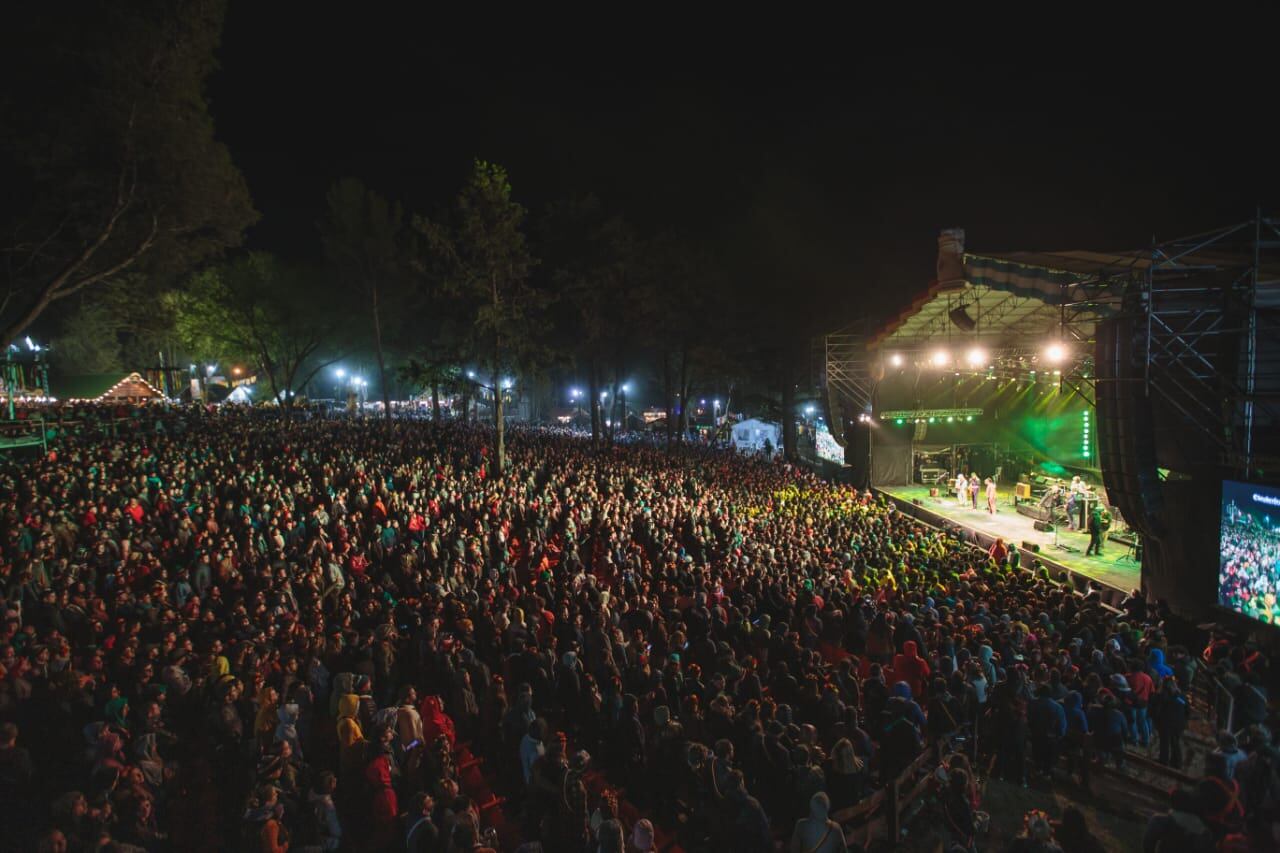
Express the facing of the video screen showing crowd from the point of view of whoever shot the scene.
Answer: facing the viewer and to the left of the viewer

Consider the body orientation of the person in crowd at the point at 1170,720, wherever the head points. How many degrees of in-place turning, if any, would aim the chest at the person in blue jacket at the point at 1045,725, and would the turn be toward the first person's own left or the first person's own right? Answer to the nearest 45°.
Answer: approximately 135° to the first person's own left

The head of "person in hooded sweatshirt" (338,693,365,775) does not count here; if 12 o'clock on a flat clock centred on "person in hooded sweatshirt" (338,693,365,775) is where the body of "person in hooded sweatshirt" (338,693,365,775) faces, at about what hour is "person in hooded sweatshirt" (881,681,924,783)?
"person in hooded sweatshirt" (881,681,924,783) is roughly at 2 o'clock from "person in hooded sweatshirt" (338,693,365,775).

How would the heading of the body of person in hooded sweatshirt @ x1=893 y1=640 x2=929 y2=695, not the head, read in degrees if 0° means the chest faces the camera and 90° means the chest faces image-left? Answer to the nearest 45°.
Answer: approximately 225°

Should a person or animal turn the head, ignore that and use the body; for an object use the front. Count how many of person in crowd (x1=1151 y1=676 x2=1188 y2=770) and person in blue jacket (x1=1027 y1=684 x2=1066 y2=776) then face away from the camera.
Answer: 2

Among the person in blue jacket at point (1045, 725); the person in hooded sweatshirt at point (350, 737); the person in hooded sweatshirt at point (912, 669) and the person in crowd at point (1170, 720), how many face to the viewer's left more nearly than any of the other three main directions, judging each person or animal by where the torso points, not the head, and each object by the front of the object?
0

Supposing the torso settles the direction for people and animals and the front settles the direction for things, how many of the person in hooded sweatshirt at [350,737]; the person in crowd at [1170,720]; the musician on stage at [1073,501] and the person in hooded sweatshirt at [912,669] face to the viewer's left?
1

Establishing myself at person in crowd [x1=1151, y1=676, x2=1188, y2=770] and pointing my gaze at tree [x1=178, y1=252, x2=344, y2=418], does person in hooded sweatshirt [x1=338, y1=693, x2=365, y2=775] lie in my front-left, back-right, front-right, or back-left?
front-left

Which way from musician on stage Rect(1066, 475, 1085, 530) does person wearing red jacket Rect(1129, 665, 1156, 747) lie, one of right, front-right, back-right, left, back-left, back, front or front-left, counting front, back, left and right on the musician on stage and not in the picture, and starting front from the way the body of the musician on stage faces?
left

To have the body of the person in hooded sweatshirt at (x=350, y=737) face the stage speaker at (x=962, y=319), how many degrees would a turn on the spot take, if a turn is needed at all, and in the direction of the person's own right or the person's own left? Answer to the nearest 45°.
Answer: approximately 45° to the person's own right

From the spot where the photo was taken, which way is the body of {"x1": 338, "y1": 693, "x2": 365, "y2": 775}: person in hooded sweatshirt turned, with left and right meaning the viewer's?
facing away from the viewer and to the right of the viewer

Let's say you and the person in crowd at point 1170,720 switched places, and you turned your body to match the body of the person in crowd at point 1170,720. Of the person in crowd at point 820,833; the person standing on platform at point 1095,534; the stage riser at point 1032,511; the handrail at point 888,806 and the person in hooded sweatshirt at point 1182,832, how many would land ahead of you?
2

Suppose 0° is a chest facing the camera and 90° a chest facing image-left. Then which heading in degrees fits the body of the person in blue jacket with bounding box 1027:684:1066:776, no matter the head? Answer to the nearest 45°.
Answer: approximately 180°

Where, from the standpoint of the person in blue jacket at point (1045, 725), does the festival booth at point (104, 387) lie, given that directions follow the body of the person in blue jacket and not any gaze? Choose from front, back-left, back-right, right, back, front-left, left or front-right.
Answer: left

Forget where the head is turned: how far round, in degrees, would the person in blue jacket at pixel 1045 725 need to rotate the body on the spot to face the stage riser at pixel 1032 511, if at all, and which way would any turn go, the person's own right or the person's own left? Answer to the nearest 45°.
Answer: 0° — they already face it

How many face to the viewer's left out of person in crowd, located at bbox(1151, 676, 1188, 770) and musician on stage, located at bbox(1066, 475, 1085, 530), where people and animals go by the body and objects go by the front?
1

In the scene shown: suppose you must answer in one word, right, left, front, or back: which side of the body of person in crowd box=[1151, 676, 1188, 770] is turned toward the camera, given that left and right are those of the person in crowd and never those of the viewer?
back

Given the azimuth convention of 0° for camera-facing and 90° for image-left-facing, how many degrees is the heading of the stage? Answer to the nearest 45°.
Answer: approximately 45°

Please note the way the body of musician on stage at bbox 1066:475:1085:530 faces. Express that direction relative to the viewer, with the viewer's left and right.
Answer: facing to the left of the viewer

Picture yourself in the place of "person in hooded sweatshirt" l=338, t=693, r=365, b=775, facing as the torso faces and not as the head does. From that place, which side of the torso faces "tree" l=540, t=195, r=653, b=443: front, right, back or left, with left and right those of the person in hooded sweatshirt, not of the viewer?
left

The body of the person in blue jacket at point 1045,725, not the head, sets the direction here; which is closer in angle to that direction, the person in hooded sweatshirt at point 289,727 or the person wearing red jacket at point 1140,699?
the person wearing red jacket

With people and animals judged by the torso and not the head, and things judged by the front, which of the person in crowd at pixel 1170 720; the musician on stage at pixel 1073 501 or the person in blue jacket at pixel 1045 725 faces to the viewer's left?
the musician on stage

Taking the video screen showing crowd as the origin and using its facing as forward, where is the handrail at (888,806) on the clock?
The handrail is roughly at 11 o'clock from the video screen showing crowd.
